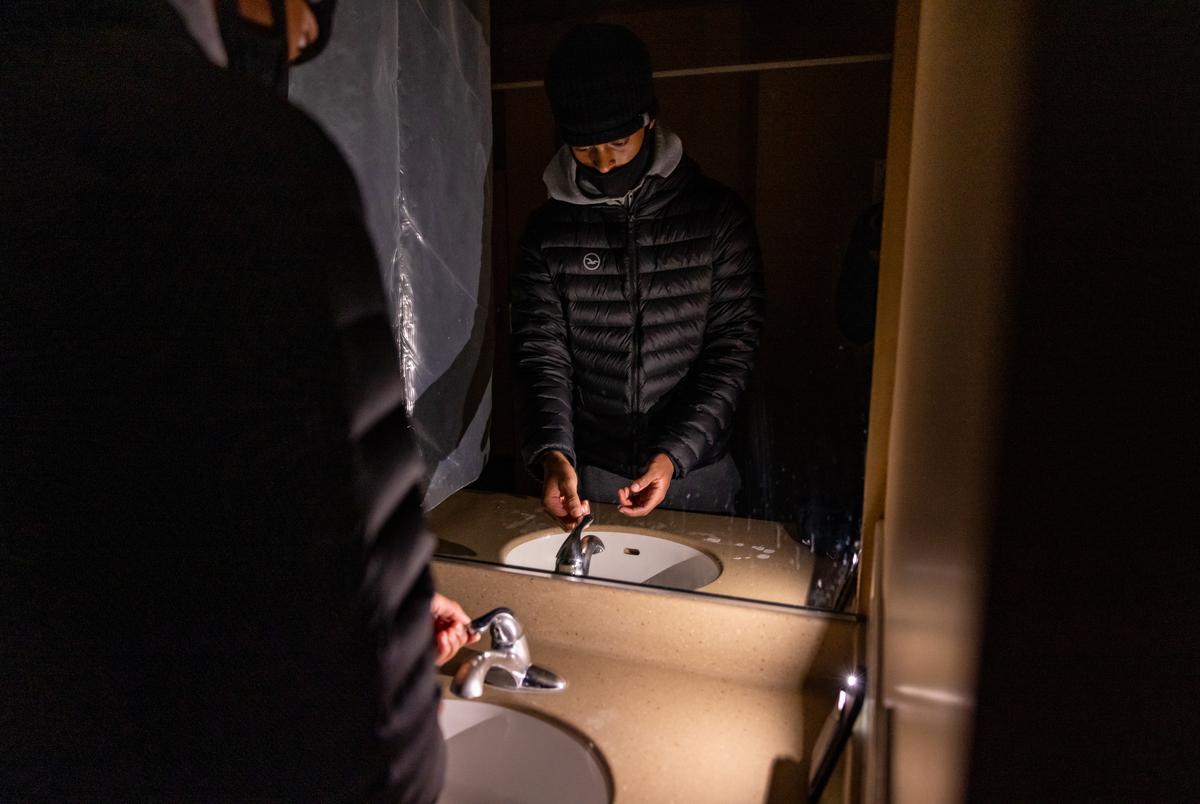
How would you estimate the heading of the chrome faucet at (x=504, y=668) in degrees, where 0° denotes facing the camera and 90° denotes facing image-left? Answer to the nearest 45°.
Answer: approximately 45°

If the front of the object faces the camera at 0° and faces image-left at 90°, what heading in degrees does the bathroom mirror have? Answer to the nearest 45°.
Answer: approximately 0°
